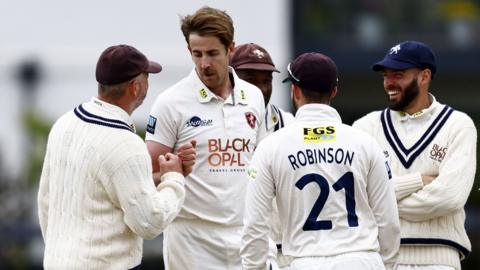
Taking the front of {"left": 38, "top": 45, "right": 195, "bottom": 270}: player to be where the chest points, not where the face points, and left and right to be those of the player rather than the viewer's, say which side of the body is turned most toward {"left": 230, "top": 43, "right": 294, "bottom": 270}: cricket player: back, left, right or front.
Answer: front

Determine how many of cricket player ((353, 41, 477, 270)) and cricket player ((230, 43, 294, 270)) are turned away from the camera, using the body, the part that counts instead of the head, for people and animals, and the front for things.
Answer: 0

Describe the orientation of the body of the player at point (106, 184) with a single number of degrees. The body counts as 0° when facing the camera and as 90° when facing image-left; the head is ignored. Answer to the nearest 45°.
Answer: approximately 225°

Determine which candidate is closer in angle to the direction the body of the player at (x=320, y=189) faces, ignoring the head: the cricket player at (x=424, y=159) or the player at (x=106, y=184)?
the cricket player

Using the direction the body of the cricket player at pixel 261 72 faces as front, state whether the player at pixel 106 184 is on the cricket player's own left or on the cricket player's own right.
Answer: on the cricket player's own right

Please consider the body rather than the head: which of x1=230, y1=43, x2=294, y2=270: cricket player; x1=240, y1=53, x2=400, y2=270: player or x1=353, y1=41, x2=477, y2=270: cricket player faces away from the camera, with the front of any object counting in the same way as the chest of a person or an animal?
the player

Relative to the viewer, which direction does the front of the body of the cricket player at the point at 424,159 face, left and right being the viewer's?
facing the viewer and to the left of the viewer

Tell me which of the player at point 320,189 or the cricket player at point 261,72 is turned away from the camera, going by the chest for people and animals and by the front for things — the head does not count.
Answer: the player

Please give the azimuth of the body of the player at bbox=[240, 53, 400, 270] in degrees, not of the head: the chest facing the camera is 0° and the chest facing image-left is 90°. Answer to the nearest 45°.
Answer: approximately 180°

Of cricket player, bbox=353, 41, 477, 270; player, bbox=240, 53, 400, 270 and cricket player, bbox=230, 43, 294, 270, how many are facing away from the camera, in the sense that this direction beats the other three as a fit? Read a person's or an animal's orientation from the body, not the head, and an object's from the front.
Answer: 1

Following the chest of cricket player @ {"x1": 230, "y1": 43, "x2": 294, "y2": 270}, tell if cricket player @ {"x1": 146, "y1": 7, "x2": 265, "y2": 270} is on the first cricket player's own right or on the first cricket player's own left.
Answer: on the first cricket player's own right

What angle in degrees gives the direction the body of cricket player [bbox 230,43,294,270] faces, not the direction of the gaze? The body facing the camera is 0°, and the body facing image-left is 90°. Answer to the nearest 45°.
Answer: approximately 315°

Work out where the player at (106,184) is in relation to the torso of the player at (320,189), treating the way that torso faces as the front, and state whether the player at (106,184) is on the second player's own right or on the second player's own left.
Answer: on the second player's own left
